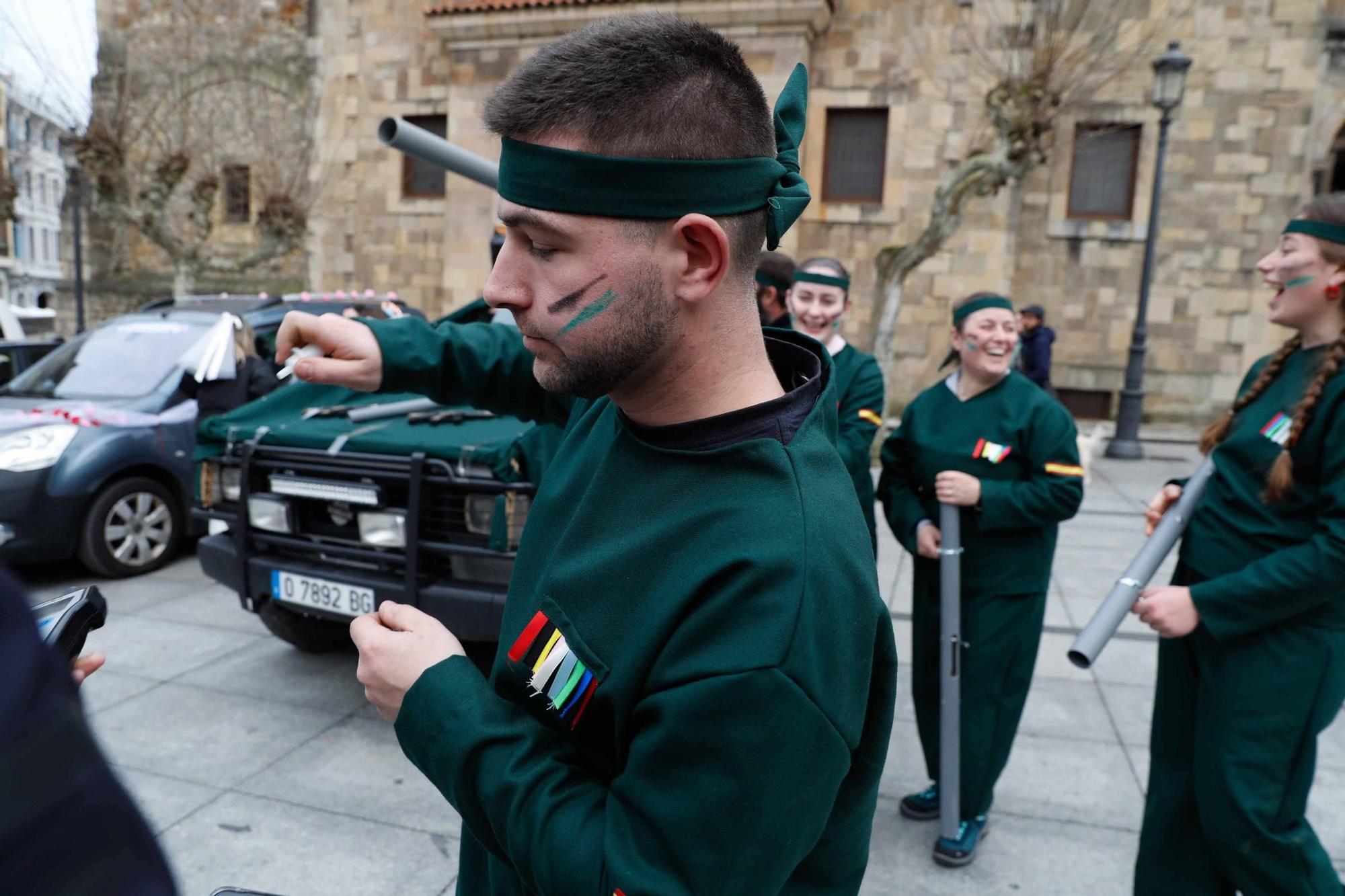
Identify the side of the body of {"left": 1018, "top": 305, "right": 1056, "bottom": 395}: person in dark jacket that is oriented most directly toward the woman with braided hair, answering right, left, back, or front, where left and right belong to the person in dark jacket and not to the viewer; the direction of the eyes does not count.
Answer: left

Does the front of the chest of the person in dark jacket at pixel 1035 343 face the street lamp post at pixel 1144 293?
no

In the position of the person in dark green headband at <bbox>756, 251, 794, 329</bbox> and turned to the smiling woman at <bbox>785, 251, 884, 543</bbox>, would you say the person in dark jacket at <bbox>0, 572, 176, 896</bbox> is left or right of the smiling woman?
right

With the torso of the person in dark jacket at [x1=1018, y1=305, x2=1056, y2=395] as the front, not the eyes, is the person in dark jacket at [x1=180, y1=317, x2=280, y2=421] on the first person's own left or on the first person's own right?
on the first person's own left

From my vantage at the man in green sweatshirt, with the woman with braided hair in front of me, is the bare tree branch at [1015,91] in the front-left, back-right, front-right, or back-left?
front-left

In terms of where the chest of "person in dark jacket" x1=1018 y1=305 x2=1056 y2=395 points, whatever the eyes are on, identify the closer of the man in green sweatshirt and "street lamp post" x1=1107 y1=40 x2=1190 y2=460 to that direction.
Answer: the man in green sweatshirt

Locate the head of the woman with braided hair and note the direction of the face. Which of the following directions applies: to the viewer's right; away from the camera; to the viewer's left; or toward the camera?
to the viewer's left

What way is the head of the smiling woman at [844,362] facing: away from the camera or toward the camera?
toward the camera

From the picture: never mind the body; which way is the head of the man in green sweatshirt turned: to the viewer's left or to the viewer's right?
to the viewer's left

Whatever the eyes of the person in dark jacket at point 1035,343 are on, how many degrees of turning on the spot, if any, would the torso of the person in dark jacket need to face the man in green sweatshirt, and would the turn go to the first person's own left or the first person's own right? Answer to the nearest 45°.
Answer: approximately 90° to the first person's own left

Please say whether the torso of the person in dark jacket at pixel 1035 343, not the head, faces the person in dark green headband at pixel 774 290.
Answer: no
